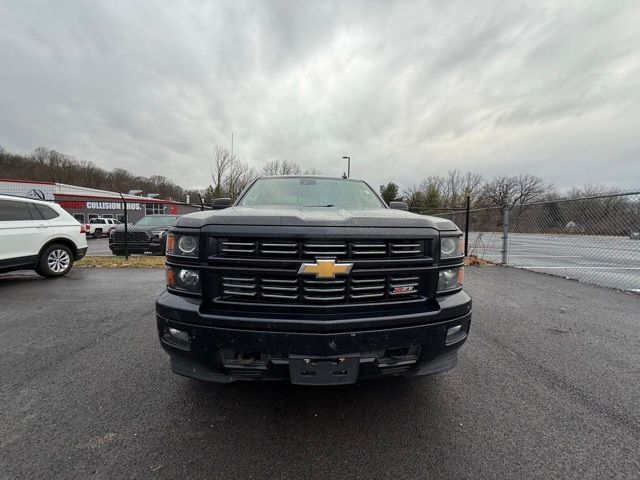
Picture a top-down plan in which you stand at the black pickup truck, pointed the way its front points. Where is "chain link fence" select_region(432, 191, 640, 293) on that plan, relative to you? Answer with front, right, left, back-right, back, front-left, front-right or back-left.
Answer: back-left

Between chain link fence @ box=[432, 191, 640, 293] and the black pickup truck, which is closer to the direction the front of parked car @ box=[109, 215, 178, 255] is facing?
the black pickup truck

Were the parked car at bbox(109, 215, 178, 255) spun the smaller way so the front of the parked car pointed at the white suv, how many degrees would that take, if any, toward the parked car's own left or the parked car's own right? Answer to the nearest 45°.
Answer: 0° — it already faces it

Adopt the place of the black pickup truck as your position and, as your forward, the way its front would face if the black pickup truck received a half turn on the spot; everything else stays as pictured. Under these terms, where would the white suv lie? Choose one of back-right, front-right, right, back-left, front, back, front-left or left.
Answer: front-left

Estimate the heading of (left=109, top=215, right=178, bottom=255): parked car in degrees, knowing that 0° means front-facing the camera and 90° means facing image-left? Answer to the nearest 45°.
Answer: approximately 45°

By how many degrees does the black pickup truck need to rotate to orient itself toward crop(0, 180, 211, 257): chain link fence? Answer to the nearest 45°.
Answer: approximately 135° to its right

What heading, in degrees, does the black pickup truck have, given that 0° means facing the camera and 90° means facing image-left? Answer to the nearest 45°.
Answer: approximately 0°

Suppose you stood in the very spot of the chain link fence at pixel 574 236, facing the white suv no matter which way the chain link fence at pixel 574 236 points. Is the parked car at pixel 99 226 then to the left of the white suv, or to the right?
right

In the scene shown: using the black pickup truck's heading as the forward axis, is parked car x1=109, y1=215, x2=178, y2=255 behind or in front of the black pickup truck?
behind

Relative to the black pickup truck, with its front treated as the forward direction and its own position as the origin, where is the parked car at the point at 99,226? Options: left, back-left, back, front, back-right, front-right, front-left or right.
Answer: back-right

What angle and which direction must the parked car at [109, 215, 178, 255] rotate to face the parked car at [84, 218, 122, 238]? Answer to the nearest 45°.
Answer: approximately 135° to its right

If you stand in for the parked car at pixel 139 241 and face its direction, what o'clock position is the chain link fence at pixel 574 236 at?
The chain link fence is roughly at 9 o'clock from the parked car.
